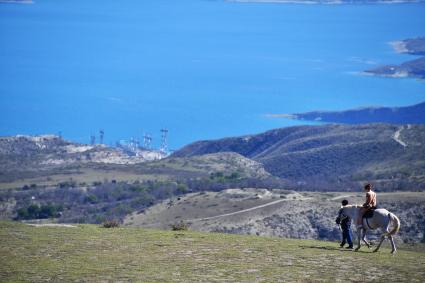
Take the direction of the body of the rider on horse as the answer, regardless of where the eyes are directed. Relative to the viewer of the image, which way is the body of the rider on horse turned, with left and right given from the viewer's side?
facing to the left of the viewer

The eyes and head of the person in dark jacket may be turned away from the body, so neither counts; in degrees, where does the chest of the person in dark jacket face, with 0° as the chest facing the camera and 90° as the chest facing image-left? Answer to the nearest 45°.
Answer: approximately 90°

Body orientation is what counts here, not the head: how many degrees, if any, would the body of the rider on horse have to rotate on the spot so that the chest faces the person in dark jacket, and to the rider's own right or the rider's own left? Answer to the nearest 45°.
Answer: approximately 45° to the rider's own right

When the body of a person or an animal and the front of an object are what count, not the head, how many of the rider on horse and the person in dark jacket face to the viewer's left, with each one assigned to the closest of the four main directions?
2

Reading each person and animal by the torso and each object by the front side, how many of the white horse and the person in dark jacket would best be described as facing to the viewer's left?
2

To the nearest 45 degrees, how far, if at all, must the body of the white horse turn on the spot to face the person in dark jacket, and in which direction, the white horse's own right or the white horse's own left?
approximately 45° to the white horse's own right

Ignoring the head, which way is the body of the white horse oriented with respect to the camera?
to the viewer's left
